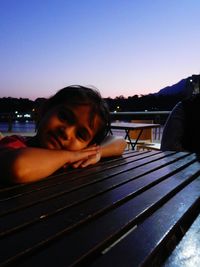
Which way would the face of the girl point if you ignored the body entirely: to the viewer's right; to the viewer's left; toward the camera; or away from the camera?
toward the camera
